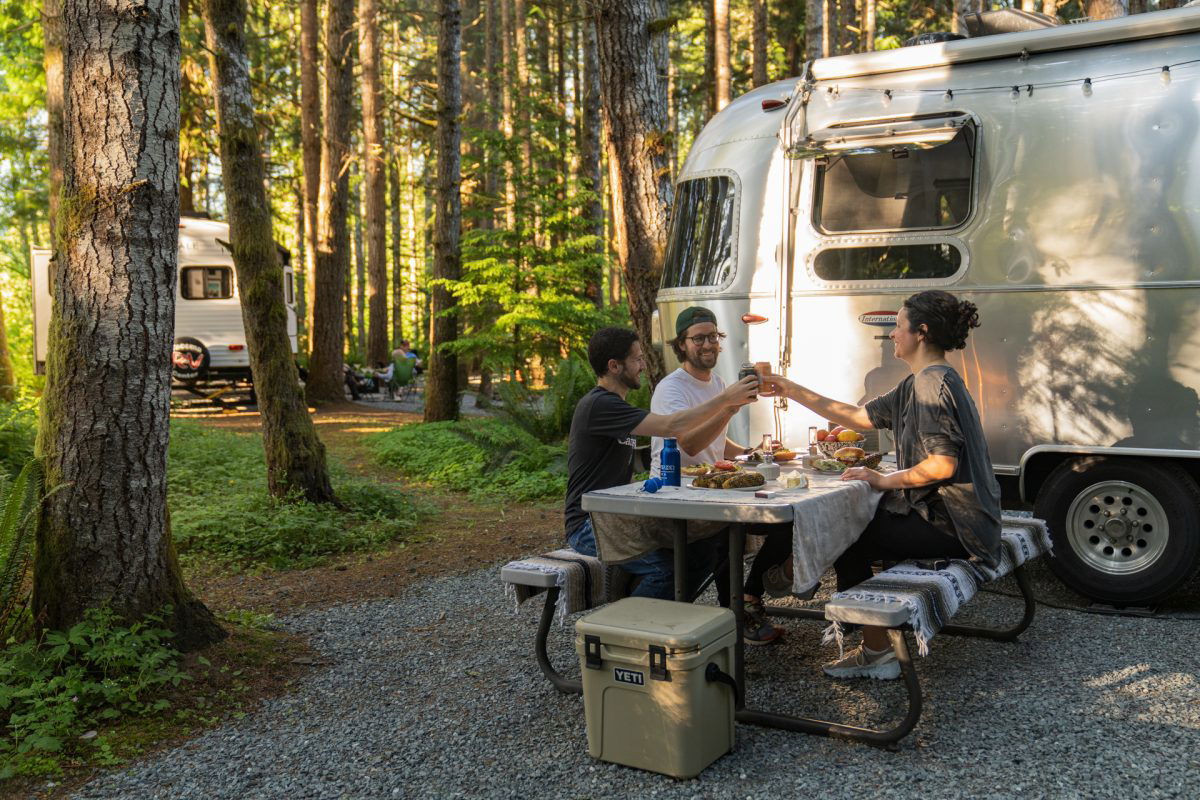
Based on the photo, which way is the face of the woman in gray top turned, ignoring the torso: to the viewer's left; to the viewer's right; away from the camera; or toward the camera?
to the viewer's left

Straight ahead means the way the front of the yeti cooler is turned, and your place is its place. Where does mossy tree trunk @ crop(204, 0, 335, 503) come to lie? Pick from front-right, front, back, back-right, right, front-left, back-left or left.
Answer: right

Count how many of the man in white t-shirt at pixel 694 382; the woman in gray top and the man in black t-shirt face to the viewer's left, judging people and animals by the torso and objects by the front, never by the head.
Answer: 1

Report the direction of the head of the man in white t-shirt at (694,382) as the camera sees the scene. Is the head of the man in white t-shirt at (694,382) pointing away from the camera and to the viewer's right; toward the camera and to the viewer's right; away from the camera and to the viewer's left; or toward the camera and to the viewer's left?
toward the camera and to the viewer's right

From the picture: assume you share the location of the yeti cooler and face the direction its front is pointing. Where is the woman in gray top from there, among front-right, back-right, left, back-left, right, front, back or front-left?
back

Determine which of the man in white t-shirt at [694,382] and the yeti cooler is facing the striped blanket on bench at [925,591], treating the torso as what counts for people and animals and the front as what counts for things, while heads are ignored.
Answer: the man in white t-shirt

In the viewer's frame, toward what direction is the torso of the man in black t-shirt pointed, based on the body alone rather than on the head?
to the viewer's right

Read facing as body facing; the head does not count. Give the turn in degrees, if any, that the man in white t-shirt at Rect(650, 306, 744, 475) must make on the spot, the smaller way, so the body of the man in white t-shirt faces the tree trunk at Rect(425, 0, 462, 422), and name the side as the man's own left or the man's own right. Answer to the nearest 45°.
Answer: approximately 135° to the man's own left

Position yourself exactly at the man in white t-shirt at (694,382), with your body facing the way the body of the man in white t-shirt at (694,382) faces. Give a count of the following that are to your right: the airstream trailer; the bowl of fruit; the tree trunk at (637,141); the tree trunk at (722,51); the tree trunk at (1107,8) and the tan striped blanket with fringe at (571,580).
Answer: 1

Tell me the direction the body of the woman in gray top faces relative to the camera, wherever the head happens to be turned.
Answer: to the viewer's left

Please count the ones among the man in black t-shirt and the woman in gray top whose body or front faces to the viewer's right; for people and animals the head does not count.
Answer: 1

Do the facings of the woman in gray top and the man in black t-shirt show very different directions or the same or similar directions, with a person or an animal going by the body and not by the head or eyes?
very different directions

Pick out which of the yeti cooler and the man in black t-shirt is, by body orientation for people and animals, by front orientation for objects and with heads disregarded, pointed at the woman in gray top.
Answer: the man in black t-shirt

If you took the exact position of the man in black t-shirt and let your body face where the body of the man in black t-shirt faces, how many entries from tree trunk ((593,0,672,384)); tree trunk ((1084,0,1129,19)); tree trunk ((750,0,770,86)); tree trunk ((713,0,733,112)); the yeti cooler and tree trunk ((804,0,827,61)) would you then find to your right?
1
